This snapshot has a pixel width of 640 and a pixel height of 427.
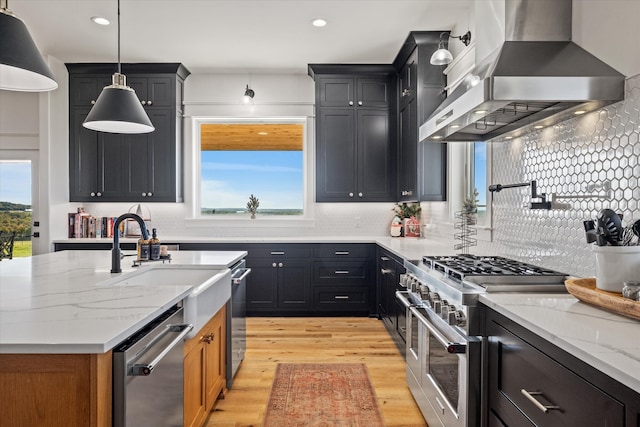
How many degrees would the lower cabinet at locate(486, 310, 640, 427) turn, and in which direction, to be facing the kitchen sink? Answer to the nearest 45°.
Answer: approximately 45° to its right

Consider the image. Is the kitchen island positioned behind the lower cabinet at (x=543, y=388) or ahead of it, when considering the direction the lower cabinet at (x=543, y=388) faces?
ahead

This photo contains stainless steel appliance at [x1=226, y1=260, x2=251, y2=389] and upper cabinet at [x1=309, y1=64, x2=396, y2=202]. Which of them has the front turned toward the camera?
the upper cabinet

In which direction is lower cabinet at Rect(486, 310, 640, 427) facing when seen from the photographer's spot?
facing the viewer and to the left of the viewer

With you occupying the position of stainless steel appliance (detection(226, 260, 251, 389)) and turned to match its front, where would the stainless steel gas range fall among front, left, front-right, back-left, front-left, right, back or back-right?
front-right

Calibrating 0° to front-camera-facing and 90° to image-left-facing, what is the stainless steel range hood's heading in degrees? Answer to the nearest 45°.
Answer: approximately 45°

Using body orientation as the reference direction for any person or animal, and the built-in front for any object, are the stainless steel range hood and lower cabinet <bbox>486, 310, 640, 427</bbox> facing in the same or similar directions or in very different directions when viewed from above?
same or similar directions

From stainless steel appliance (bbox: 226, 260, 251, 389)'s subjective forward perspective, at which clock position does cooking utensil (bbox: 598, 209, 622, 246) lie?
The cooking utensil is roughly at 2 o'clock from the stainless steel appliance.

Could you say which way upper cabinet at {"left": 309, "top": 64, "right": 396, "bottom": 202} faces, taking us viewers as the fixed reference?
facing the viewer

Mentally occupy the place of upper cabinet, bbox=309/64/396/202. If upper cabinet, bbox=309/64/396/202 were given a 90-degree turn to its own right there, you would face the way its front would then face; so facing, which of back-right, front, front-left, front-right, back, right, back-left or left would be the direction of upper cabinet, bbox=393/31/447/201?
back-left

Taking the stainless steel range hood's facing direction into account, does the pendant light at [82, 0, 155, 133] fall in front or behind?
in front

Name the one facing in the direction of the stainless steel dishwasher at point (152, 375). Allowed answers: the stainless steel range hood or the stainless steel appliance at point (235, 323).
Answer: the stainless steel range hood

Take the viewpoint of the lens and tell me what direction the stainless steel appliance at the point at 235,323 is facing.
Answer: facing to the right of the viewer
